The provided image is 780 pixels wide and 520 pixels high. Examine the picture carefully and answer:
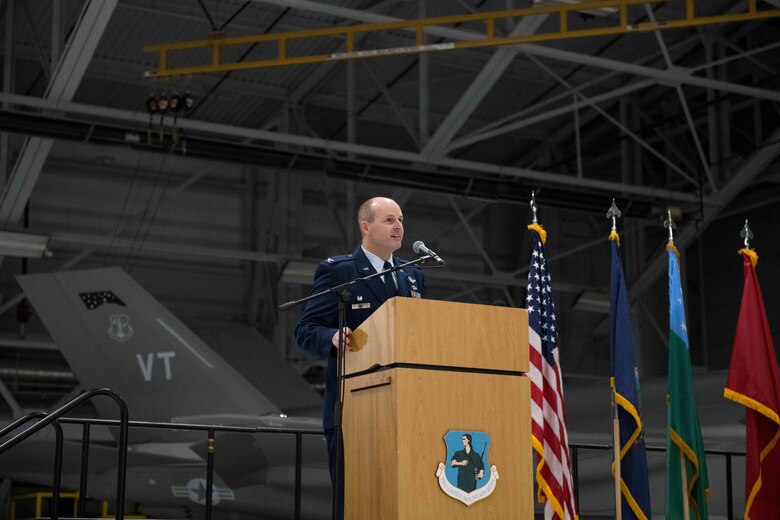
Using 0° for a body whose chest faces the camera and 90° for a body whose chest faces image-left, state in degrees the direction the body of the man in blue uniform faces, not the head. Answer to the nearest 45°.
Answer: approximately 315°

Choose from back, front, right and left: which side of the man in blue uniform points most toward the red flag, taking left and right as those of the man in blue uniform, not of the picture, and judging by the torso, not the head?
left

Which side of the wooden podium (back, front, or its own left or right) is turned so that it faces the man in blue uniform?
back

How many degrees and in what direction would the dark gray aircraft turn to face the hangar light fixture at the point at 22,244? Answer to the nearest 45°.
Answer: approximately 180°

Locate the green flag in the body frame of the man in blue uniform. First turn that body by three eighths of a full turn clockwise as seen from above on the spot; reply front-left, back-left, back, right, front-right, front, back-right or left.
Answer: back-right

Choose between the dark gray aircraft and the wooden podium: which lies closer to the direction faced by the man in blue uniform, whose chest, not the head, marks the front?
the wooden podium

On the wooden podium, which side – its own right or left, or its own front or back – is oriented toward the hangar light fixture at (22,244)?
back

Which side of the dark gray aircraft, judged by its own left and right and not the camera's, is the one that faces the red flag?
front

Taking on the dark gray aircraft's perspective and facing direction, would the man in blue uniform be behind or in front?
in front

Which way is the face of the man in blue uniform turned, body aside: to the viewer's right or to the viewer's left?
to the viewer's right

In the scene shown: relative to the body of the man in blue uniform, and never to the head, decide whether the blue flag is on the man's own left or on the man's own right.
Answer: on the man's own left

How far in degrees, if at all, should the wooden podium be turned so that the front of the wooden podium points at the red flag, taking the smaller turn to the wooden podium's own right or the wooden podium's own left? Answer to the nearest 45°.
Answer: approximately 90° to the wooden podium's own left
